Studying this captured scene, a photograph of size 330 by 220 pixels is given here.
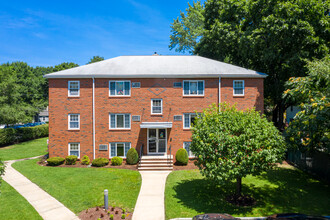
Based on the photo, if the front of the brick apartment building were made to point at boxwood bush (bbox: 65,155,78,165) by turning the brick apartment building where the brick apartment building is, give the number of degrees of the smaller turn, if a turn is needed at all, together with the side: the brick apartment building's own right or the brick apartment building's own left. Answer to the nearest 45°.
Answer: approximately 90° to the brick apartment building's own right

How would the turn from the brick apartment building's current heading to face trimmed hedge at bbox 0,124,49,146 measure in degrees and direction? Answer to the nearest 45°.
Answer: approximately 135° to its right

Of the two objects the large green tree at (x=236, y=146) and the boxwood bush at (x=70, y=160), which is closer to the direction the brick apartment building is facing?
the large green tree

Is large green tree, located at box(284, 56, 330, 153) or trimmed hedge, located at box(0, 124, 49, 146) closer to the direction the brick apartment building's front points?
the large green tree

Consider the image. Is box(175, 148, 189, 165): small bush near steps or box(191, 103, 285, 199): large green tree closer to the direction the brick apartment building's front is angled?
the large green tree

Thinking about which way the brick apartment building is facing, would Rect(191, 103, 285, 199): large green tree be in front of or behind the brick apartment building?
in front

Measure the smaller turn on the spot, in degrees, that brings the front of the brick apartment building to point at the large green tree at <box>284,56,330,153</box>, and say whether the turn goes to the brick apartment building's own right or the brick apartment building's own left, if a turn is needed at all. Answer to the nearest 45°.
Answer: approximately 45° to the brick apartment building's own left

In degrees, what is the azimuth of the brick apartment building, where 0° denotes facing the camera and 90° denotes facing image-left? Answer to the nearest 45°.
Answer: approximately 0°

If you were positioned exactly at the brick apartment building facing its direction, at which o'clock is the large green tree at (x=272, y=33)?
The large green tree is roughly at 9 o'clock from the brick apartment building.
